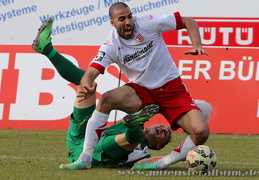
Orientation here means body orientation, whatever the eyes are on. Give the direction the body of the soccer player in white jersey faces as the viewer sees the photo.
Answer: toward the camera

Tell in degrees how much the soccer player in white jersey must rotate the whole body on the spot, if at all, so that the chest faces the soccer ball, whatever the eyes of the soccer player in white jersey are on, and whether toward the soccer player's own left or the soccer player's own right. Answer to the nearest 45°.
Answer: approximately 45° to the soccer player's own left
